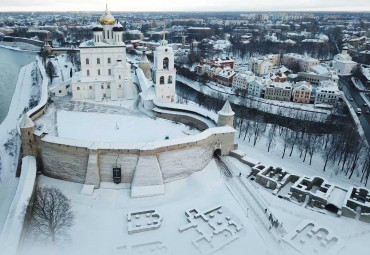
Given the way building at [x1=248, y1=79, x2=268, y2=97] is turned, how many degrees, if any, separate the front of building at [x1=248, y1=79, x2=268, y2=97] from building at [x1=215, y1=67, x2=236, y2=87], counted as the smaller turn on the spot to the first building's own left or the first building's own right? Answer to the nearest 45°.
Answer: approximately 90° to the first building's own right

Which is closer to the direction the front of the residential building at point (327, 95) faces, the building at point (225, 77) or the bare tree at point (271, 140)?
the bare tree

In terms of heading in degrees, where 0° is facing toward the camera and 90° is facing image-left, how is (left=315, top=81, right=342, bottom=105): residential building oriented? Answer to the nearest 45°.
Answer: approximately 0°

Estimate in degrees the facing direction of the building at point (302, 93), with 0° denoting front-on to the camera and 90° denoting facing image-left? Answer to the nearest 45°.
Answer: approximately 0°

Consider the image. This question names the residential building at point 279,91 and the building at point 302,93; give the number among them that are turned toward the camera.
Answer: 2

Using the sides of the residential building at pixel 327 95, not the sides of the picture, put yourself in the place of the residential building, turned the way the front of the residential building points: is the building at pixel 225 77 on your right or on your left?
on your right

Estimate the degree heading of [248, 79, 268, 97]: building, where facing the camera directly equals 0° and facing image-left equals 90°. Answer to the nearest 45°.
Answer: approximately 45°

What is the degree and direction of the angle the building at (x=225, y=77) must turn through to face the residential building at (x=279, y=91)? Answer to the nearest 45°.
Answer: approximately 90° to its left

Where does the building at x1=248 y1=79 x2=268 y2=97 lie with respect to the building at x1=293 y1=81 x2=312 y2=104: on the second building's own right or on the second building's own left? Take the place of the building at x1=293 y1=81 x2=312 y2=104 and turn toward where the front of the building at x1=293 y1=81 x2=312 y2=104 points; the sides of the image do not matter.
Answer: on the second building's own right

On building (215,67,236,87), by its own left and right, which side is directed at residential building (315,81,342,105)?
left
